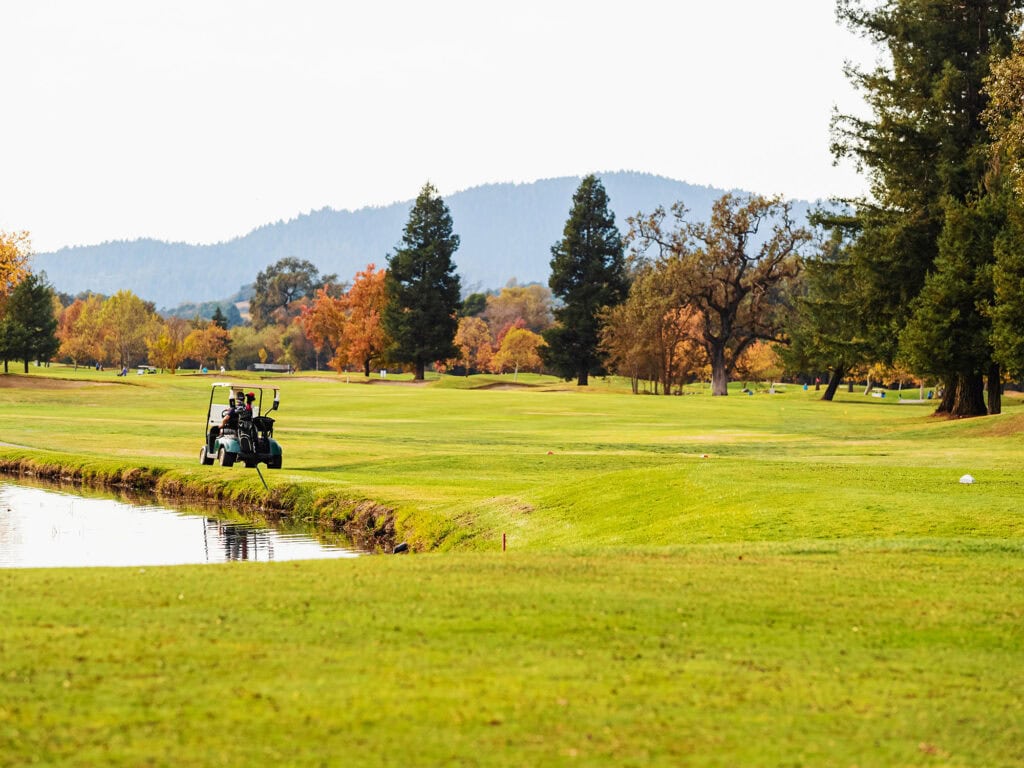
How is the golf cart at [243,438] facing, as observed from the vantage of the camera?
facing away from the viewer and to the left of the viewer
